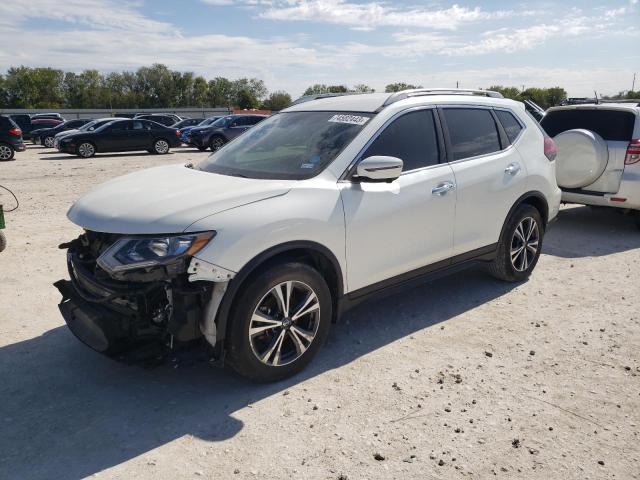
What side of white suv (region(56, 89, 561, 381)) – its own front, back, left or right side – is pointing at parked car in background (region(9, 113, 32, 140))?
right

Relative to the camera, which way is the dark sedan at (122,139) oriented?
to the viewer's left

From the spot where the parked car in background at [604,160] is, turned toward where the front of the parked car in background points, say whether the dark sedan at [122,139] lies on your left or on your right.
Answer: on your left

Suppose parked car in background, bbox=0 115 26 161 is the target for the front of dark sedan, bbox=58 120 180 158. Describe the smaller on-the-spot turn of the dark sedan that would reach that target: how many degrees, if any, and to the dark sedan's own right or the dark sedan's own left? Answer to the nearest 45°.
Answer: approximately 45° to the dark sedan's own left

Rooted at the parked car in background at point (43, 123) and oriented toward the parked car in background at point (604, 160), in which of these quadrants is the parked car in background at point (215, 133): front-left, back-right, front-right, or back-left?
front-left

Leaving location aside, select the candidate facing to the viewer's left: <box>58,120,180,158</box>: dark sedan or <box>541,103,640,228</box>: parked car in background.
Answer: the dark sedan

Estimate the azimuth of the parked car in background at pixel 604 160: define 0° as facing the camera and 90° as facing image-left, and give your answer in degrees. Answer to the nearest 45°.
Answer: approximately 225°

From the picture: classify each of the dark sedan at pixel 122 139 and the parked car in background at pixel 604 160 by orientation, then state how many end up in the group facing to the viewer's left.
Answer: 1

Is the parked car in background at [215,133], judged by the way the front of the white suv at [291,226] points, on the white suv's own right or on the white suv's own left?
on the white suv's own right

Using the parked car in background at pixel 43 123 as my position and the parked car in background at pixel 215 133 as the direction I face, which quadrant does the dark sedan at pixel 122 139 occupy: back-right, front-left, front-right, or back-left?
front-right

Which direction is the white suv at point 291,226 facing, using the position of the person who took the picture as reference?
facing the viewer and to the left of the viewer
